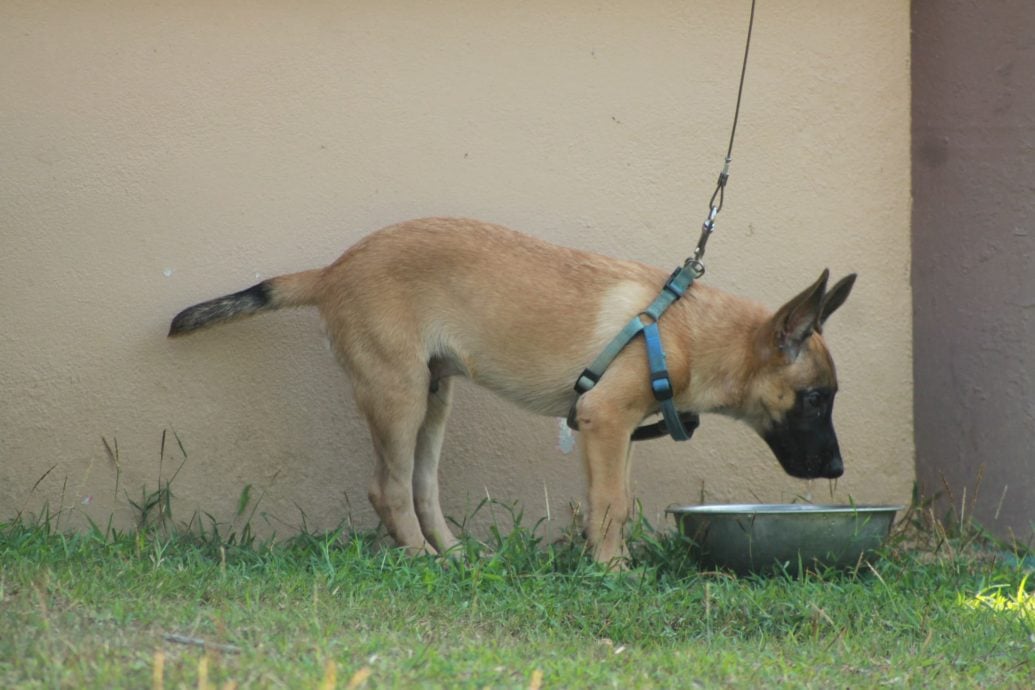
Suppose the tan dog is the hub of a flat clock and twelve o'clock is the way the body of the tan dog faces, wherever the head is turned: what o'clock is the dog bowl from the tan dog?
The dog bowl is roughly at 1 o'clock from the tan dog.

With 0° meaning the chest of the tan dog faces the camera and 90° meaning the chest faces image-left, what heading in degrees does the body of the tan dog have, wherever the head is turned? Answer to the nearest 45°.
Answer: approximately 270°
